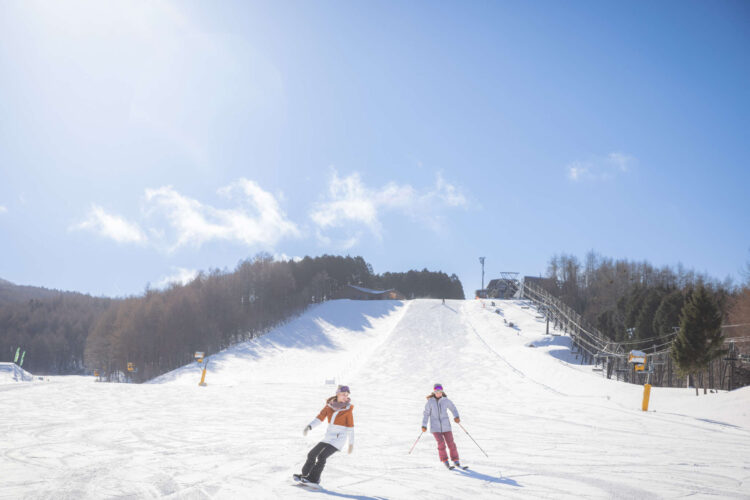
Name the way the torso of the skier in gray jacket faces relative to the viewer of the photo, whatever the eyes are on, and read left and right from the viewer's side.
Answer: facing the viewer

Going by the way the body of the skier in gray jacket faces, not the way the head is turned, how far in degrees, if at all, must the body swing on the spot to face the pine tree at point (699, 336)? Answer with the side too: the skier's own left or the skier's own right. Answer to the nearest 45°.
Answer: approximately 135° to the skier's own left
